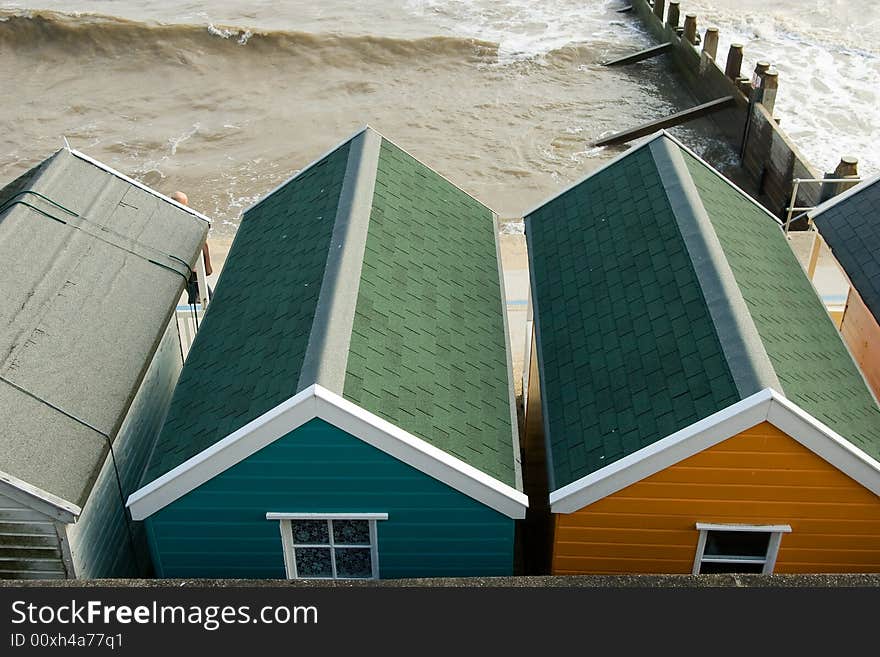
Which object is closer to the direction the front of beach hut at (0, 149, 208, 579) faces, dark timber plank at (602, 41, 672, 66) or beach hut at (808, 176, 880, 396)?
the dark timber plank

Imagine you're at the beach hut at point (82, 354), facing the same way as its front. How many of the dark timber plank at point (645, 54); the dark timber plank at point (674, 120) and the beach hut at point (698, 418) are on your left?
0

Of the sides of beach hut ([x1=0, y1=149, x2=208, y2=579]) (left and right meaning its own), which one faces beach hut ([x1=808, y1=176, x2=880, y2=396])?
right

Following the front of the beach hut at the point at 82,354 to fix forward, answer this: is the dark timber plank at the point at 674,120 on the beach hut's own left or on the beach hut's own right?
on the beach hut's own right

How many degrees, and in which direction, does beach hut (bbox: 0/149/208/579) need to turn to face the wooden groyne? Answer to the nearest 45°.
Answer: approximately 45° to its right

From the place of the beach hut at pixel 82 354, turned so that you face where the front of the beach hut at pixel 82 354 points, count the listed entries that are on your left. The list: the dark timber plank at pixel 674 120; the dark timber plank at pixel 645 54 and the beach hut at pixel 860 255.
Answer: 0

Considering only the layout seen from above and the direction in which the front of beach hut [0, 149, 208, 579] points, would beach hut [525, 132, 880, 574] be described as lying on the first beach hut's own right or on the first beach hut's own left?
on the first beach hut's own right

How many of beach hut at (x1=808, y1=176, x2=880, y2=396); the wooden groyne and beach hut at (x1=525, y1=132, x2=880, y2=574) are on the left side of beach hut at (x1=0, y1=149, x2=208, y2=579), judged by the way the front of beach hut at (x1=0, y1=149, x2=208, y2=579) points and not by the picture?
0

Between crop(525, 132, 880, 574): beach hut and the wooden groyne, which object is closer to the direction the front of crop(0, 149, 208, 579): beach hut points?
the wooden groyne

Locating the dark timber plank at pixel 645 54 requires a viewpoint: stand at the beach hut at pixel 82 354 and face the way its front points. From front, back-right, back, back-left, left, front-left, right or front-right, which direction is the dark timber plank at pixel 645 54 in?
front-right

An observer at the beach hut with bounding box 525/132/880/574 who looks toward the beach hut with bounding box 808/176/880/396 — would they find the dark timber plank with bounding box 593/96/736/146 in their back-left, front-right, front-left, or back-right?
front-left

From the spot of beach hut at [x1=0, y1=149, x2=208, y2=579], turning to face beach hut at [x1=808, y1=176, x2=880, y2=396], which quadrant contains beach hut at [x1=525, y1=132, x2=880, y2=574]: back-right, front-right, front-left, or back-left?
front-right

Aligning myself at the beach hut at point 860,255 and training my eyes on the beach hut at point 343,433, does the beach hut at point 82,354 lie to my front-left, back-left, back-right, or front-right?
front-right

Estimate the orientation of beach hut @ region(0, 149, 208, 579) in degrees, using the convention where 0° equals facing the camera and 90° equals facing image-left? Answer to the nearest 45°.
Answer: approximately 180°

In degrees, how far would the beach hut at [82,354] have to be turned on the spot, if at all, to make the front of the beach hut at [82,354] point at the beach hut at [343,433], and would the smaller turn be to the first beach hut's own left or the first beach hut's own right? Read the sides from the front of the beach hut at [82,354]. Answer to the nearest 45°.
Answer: approximately 135° to the first beach hut's own right
